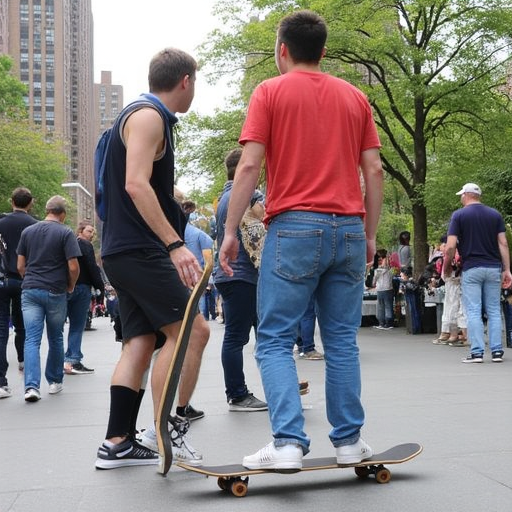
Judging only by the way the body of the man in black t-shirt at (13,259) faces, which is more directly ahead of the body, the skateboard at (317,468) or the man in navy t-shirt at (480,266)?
the man in navy t-shirt

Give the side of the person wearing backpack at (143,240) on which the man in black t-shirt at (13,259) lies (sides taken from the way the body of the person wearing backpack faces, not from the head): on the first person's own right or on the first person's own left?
on the first person's own left

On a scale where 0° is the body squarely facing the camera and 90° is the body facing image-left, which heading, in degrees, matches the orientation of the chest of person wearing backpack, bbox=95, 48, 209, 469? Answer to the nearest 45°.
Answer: approximately 270°

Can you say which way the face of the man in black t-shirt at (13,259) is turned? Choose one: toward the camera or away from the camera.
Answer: away from the camera

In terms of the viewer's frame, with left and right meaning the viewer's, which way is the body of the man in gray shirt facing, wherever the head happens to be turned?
facing away from the viewer

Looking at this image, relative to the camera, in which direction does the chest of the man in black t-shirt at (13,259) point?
away from the camera

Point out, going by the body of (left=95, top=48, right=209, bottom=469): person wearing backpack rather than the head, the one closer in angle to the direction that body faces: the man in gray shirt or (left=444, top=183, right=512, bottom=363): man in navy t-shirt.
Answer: the man in navy t-shirt
